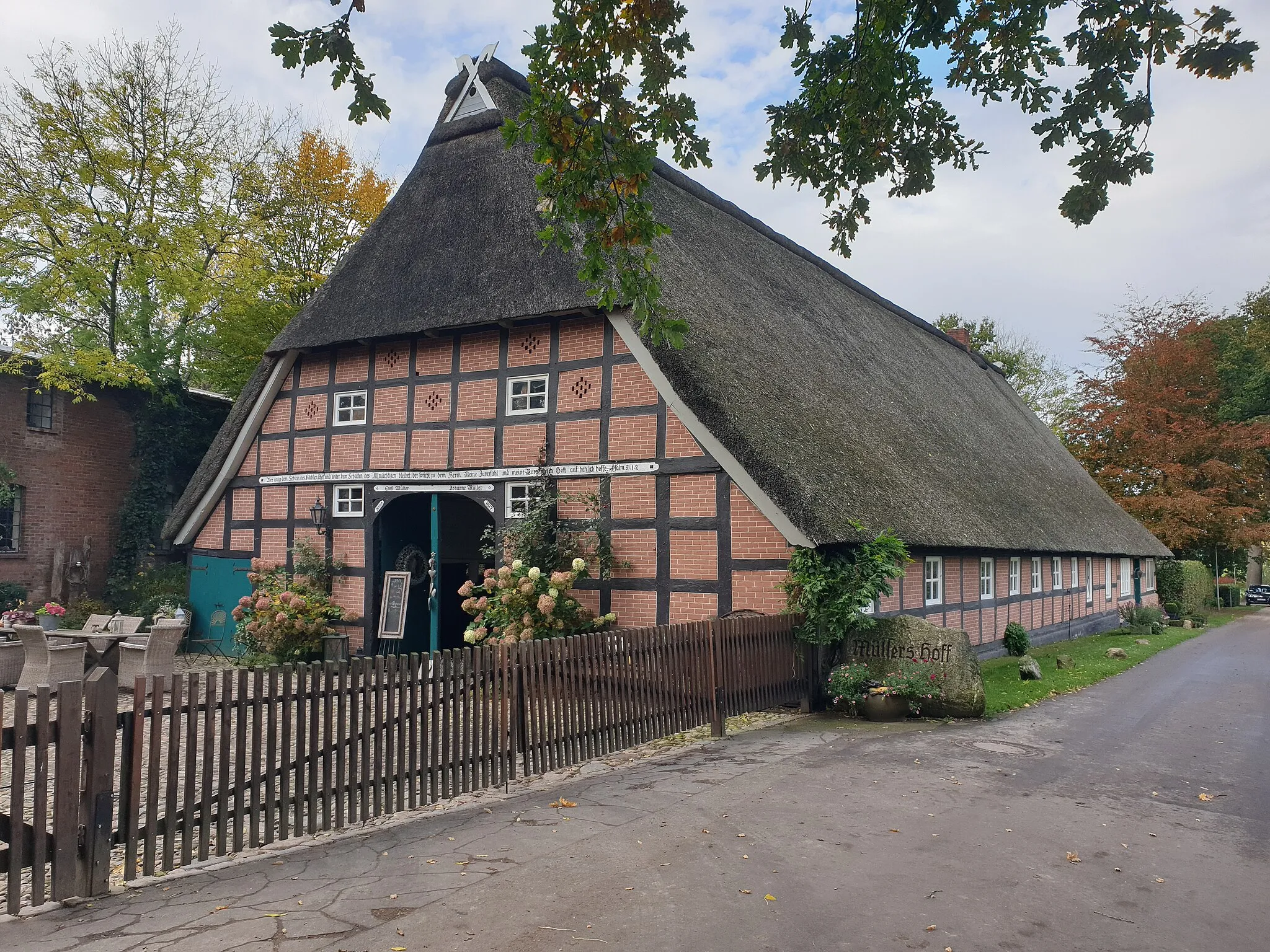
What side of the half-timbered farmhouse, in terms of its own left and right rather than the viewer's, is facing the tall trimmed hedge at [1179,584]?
back

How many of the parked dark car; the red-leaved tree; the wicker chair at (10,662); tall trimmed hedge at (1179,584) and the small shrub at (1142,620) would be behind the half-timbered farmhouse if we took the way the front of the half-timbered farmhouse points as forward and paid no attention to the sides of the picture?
4

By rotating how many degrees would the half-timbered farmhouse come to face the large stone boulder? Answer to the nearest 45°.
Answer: approximately 90° to its left

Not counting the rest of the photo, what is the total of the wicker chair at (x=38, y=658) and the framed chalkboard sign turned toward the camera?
1

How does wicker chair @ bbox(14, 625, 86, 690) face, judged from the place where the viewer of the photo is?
facing away from the viewer and to the right of the viewer

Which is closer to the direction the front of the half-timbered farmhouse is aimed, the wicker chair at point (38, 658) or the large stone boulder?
the wicker chair

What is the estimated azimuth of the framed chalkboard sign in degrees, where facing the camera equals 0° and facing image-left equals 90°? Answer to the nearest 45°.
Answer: approximately 0°

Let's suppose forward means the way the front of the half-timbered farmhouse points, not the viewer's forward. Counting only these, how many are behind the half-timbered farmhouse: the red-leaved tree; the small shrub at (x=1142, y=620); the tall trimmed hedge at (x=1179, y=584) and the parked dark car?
4

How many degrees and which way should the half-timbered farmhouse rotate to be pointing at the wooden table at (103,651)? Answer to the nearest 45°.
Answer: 0° — it already faces it
